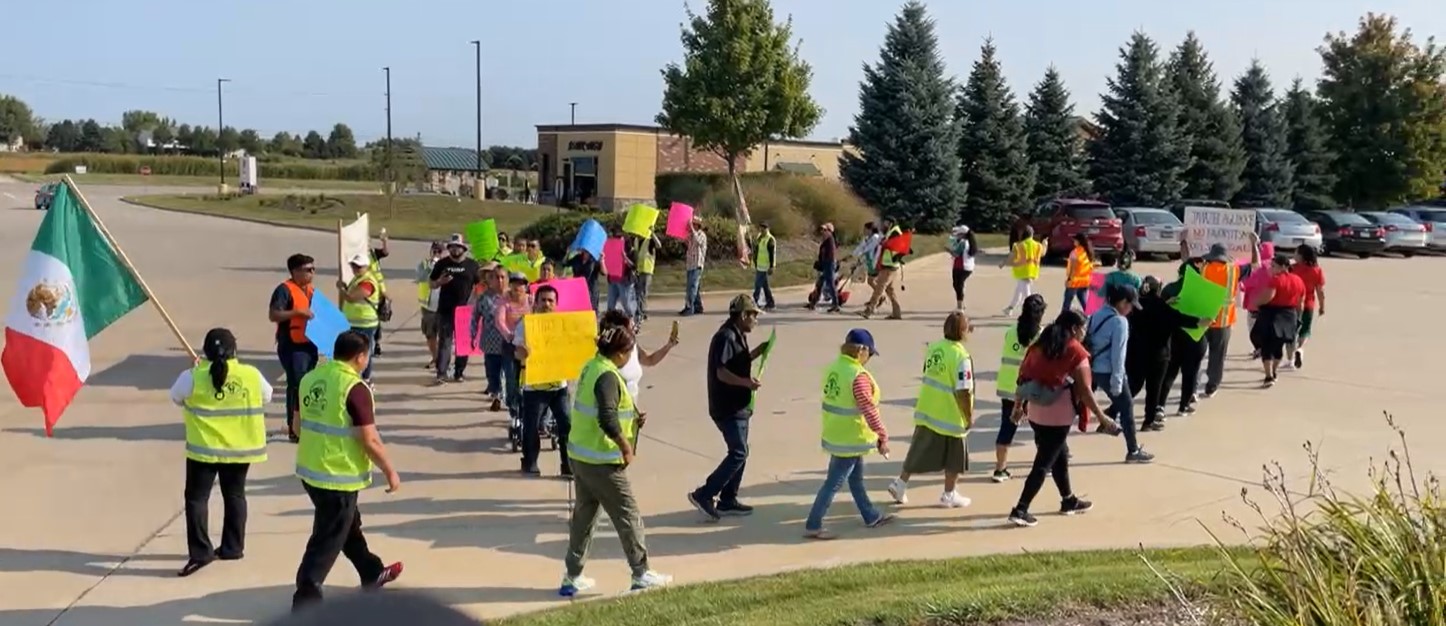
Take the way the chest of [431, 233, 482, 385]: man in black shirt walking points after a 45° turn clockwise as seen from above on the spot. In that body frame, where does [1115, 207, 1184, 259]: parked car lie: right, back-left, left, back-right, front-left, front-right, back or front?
back

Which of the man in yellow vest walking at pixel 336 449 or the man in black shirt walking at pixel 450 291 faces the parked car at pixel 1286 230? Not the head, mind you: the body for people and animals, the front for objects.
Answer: the man in yellow vest walking

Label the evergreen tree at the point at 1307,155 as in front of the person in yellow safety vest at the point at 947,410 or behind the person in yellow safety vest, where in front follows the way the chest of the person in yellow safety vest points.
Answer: in front

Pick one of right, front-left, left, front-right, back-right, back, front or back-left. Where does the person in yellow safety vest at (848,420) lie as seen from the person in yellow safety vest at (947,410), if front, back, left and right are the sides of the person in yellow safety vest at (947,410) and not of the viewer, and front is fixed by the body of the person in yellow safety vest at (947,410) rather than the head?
back

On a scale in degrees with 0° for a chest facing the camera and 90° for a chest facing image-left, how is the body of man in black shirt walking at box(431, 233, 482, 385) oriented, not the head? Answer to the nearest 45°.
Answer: approximately 0°

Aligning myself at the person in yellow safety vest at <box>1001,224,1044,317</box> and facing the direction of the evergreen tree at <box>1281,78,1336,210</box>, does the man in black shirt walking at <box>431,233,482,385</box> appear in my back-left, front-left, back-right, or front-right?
back-left
